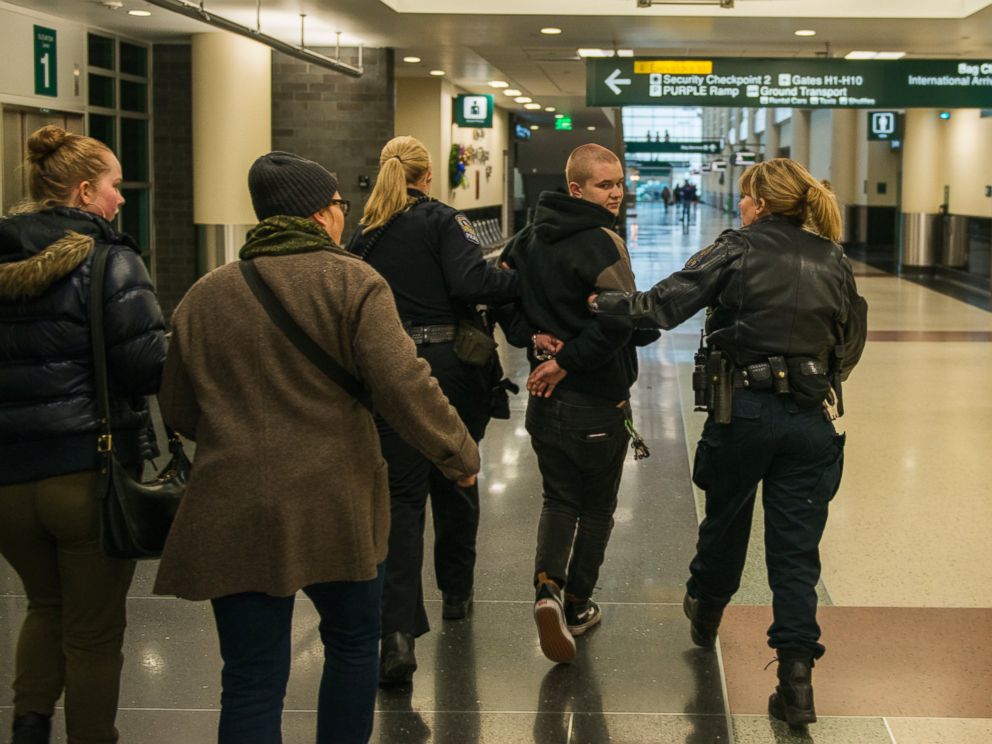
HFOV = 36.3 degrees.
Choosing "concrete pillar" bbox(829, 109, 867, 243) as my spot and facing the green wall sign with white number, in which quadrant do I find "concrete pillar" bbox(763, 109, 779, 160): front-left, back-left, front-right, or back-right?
back-right

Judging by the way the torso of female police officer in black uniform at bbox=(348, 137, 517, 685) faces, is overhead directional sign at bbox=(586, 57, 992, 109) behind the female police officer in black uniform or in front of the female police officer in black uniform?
in front

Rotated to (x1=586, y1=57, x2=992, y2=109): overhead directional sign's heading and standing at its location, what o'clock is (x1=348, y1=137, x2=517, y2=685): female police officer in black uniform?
The female police officer in black uniform is roughly at 12 o'clock from the overhead directional sign.

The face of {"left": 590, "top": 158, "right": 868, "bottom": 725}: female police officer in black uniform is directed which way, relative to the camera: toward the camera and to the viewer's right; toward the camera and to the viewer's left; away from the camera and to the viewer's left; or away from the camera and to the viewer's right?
away from the camera and to the viewer's left

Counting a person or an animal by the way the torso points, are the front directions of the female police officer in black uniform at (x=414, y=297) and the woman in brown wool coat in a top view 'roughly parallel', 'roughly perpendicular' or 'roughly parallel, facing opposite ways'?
roughly parallel

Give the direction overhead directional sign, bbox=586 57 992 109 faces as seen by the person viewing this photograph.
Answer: facing the viewer

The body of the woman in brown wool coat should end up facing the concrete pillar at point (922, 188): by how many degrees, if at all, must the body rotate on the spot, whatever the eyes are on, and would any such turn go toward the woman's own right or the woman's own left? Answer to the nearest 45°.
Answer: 0° — they already face it

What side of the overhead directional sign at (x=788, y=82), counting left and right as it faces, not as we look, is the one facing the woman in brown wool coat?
front

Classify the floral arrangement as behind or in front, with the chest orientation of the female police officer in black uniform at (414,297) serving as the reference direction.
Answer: in front

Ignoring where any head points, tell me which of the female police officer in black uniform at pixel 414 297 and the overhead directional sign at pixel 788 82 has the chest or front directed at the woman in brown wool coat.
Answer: the overhead directional sign

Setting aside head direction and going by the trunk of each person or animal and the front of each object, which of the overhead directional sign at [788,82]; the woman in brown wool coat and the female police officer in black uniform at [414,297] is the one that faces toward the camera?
the overhead directional sign

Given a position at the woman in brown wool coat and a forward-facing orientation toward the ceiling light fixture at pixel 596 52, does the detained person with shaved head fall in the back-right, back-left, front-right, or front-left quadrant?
front-right

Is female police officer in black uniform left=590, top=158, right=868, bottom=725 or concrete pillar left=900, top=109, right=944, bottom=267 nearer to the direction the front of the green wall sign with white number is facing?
the female police officer in black uniform

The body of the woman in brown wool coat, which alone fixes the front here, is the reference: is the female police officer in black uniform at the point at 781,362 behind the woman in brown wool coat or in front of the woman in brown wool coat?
in front

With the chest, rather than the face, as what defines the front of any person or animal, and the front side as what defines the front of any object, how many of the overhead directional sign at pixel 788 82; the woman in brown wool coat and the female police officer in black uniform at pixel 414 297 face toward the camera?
1

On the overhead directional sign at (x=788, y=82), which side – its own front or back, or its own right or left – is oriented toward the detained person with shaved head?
front

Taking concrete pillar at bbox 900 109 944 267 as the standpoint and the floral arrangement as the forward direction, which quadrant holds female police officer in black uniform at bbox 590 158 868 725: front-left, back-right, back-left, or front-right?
front-left
